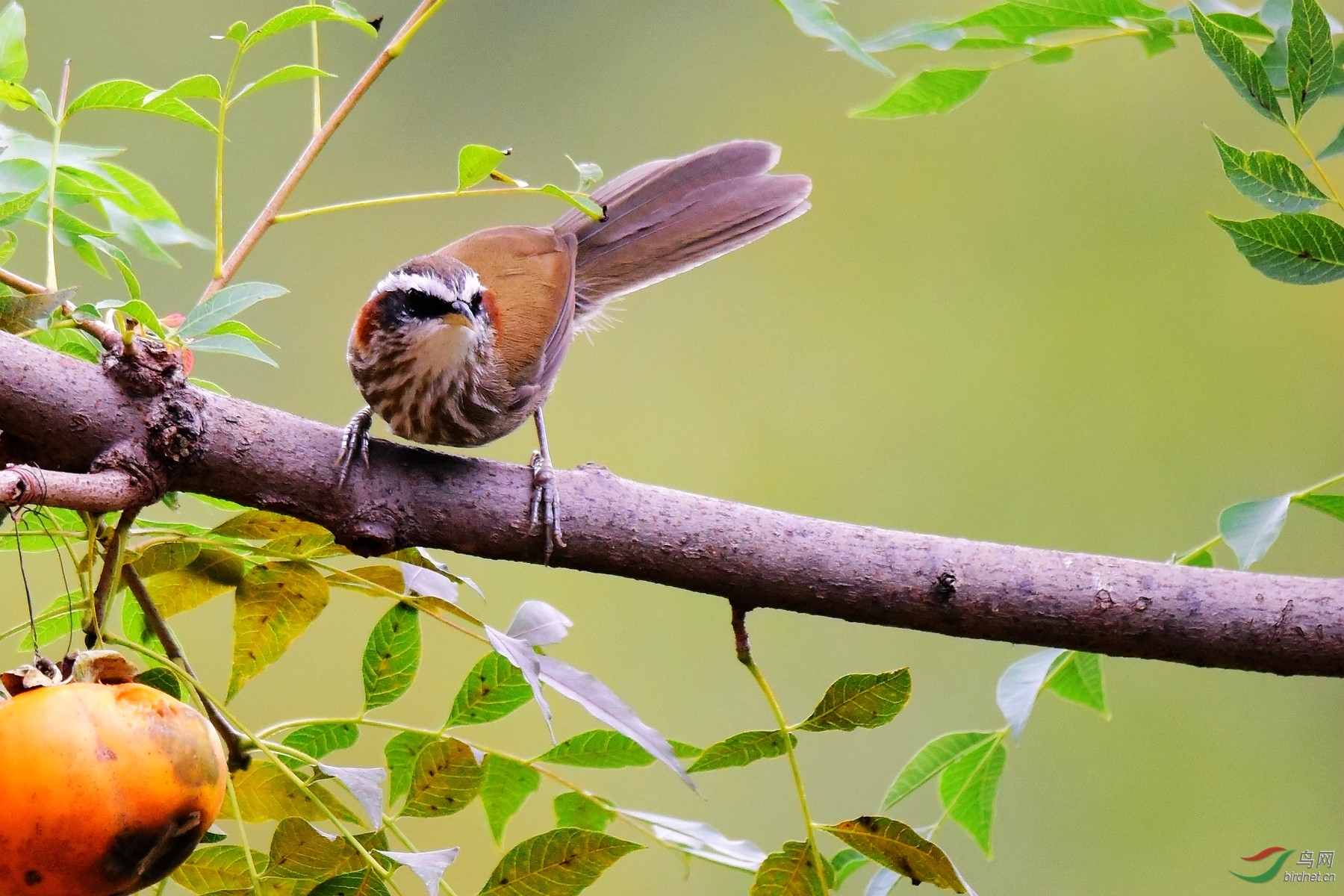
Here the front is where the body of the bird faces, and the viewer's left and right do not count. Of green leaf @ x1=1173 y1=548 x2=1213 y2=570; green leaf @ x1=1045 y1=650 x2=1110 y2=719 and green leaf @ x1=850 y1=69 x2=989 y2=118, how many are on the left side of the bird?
3

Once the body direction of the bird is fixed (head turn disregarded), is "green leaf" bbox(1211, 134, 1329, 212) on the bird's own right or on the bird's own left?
on the bird's own left

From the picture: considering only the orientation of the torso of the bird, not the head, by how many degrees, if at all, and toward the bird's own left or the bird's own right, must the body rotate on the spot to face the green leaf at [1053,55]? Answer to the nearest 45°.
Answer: approximately 90° to the bird's own left

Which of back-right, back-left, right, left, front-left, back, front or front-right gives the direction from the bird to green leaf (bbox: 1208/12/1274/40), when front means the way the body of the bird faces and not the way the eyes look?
left

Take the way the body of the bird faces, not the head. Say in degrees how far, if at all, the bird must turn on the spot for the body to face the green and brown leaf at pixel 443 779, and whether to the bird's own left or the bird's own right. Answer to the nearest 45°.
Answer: approximately 45° to the bird's own left

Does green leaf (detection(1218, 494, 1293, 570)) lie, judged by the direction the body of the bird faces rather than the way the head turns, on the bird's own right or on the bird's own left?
on the bird's own left

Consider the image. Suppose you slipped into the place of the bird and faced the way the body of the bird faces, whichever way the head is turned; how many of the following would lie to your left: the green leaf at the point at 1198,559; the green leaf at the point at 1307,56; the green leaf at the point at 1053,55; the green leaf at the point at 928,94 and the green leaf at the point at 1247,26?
5

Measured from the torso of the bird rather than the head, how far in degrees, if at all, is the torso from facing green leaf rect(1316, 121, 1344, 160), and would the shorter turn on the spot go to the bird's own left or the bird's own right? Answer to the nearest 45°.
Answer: approximately 90° to the bird's own left

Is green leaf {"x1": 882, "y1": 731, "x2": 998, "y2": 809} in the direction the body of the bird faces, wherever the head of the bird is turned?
no

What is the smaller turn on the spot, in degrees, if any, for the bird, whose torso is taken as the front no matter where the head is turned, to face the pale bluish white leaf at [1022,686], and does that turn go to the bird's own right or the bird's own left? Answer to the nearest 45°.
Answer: approximately 90° to the bird's own left

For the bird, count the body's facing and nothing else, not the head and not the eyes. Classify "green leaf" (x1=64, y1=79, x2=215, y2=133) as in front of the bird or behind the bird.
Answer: in front

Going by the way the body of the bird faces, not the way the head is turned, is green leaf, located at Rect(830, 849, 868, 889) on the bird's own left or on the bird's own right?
on the bird's own left

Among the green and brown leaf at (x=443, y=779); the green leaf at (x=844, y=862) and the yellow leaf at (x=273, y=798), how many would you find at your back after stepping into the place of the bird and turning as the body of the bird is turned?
0

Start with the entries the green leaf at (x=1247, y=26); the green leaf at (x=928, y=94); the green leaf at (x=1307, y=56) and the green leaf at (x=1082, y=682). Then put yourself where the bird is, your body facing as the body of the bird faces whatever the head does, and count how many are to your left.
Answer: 4
